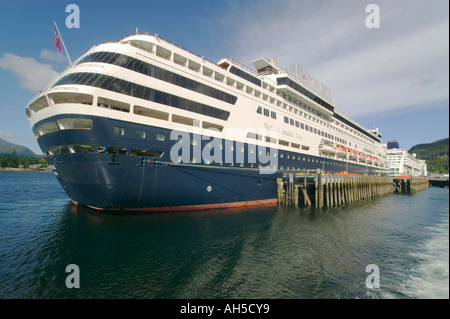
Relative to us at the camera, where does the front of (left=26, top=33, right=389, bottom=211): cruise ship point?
facing away from the viewer and to the right of the viewer

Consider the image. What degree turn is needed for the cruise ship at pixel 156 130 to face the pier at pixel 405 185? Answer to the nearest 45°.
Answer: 0° — it already faces it
